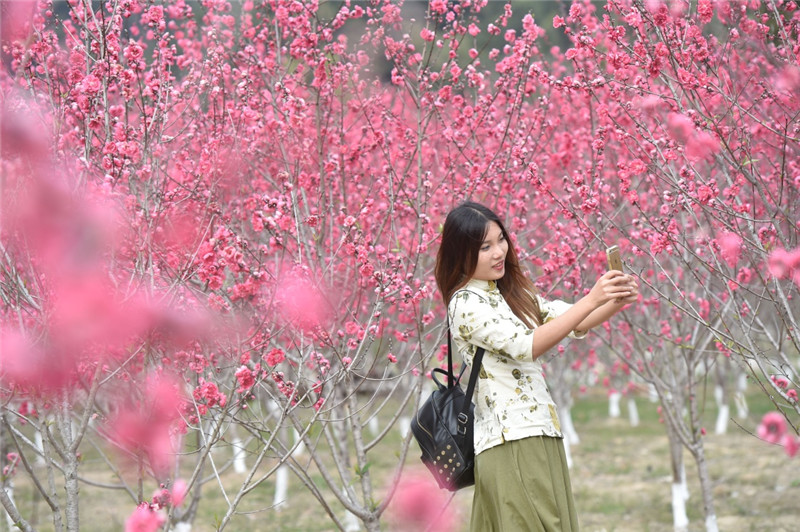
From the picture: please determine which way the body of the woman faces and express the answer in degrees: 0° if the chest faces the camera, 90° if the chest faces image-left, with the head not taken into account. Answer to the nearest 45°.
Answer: approximately 315°

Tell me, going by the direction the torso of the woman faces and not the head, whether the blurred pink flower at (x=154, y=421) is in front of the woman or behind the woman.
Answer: behind

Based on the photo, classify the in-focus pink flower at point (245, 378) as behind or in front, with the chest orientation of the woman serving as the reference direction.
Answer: behind
